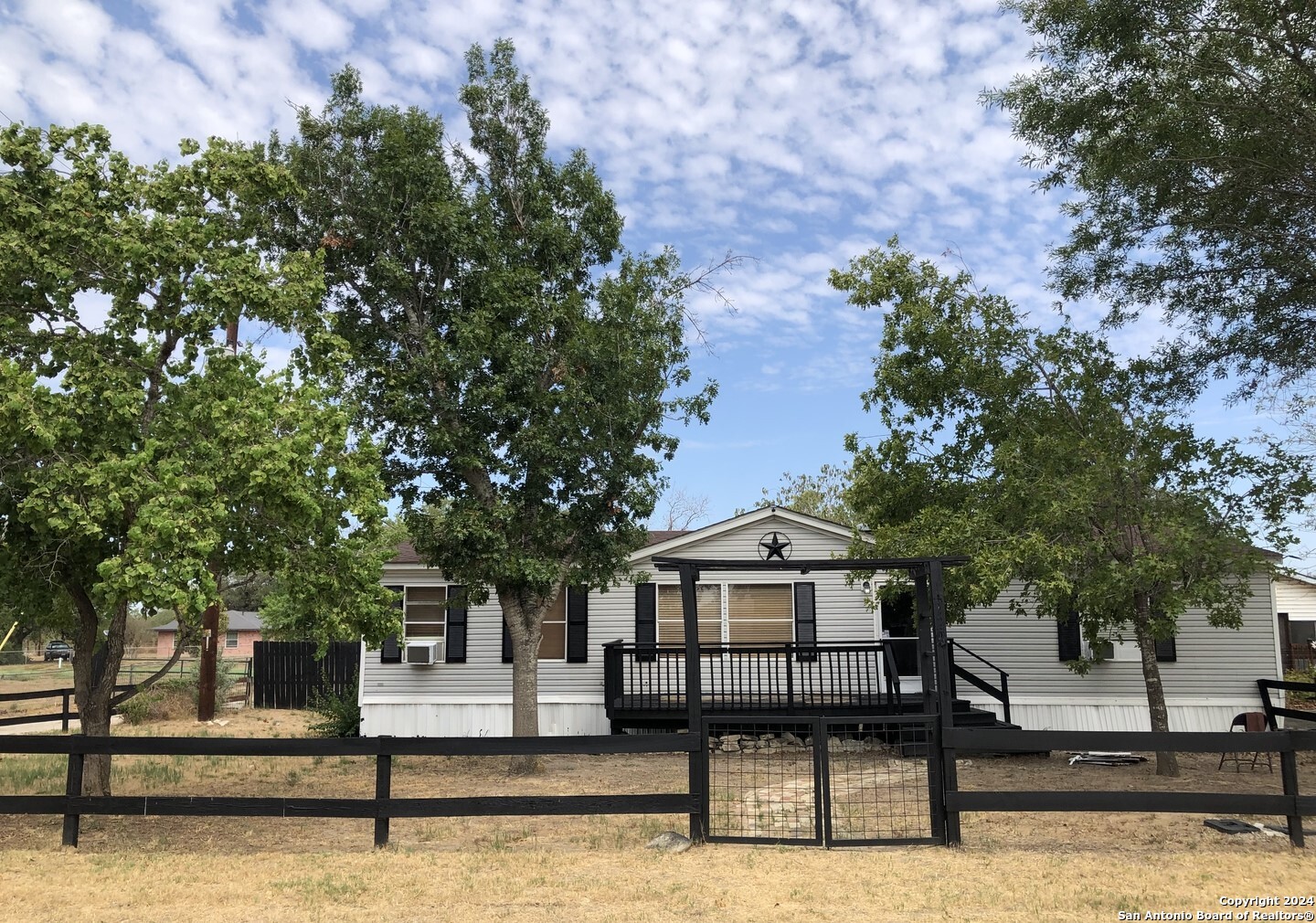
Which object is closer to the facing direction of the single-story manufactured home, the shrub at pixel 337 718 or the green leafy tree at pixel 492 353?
the green leafy tree

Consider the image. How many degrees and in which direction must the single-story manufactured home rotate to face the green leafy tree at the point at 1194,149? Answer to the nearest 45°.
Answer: approximately 45° to its left

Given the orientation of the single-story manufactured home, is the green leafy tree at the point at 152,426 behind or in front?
in front

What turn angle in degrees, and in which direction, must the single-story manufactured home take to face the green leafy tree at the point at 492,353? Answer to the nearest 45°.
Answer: approximately 45° to its right

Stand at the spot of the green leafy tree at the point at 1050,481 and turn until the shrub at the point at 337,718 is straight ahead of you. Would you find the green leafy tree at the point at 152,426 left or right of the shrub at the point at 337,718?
left

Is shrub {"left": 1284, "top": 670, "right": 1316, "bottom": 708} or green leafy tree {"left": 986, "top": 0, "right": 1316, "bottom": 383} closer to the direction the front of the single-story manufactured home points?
the green leafy tree

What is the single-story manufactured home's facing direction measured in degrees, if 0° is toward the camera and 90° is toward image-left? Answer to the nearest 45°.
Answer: approximately 0°

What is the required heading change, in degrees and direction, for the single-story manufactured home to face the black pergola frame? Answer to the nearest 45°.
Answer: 0° — it already faces it

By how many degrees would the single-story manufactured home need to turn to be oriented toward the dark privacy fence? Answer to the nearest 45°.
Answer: approximately 135° to its right

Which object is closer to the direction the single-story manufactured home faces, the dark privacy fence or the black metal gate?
the black metal gate

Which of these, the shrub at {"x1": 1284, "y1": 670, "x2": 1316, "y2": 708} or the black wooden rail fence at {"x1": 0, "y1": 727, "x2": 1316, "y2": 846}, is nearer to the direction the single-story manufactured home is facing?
the black wooden rail fence

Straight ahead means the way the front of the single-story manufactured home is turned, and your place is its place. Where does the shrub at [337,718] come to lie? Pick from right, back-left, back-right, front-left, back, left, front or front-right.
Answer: right

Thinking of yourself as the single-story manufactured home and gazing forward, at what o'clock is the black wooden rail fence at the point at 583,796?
The black wooden rail fence is roughly at 12 o'clock from the single-story manufactured home.

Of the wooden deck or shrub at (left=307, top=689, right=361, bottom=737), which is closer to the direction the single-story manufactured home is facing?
the wooden deck
